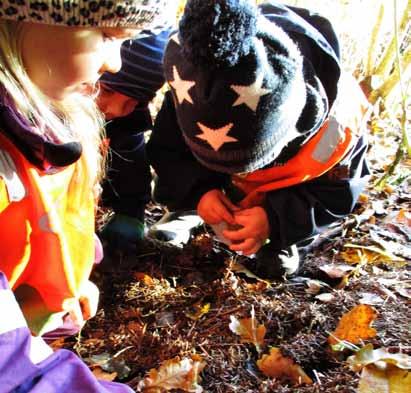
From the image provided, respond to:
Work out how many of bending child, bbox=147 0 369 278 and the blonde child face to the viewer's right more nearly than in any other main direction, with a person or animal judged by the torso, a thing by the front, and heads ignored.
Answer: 1

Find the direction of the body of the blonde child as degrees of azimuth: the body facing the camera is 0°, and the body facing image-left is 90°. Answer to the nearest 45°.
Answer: approximately 270°

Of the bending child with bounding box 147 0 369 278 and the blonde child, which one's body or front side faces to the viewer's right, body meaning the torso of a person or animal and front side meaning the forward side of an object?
the blonde child

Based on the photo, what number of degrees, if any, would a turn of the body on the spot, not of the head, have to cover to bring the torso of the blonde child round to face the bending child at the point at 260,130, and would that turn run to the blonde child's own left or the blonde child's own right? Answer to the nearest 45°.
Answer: approximately 45° to the blonde child's own left

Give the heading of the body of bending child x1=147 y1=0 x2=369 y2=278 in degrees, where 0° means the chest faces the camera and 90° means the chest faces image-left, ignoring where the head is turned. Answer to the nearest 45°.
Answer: approximately 45°

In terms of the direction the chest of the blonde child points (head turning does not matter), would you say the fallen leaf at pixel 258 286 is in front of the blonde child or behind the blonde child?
in front

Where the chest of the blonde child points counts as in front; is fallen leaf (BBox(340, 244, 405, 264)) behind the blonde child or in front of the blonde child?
in front
